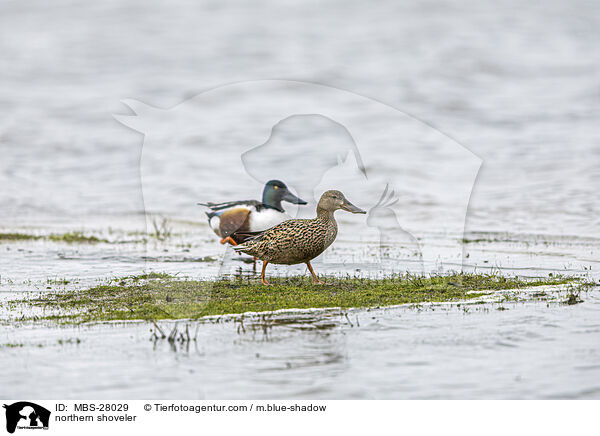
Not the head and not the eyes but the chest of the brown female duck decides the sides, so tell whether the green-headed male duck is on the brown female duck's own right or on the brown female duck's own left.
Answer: on the brown female duck's own left

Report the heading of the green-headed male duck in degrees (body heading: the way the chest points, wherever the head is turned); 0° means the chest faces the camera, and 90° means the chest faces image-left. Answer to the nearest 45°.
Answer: approximately 270°

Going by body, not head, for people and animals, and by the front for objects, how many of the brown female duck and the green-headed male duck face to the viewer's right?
2

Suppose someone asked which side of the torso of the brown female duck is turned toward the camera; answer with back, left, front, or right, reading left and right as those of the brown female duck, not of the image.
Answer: right

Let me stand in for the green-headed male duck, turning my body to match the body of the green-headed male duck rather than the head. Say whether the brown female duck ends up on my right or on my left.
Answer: on my right
